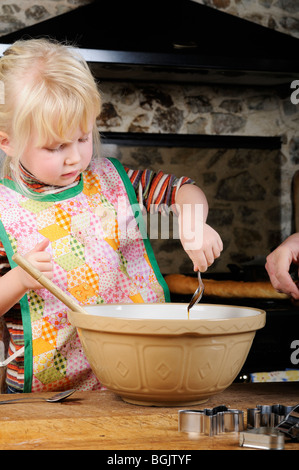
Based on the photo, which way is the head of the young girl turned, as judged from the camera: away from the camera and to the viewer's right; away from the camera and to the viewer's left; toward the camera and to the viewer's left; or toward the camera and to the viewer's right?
toward the camera and to the viewer's right

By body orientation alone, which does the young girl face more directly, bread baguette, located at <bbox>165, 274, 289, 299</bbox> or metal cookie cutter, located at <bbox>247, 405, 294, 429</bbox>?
the metal cookie cutter

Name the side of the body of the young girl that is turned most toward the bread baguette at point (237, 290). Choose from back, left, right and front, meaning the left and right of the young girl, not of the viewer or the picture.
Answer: left

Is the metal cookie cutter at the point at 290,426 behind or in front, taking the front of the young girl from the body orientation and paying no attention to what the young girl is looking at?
in front

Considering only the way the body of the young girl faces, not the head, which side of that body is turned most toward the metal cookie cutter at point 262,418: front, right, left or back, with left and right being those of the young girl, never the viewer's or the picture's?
front

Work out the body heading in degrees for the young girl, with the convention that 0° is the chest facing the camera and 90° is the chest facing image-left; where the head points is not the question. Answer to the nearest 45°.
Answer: approximately 315°
